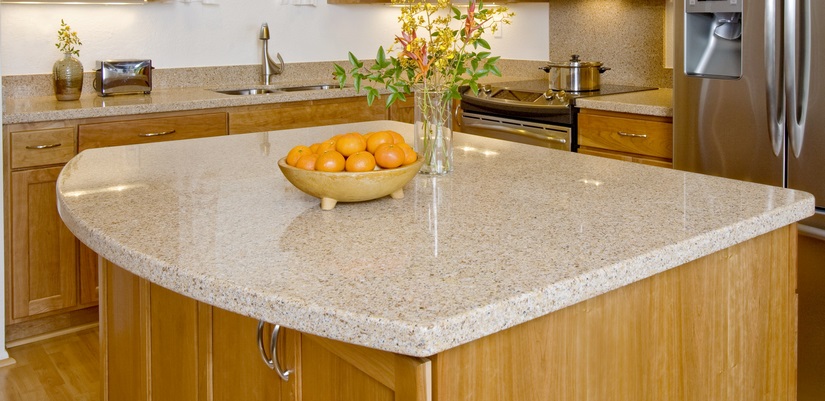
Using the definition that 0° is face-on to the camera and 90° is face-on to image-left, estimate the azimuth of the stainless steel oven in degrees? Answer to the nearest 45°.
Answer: approximately 45°

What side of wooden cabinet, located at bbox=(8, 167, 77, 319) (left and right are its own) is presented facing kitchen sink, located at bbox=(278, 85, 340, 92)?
left
